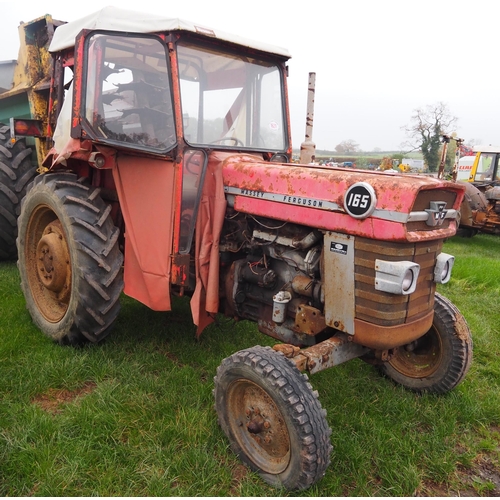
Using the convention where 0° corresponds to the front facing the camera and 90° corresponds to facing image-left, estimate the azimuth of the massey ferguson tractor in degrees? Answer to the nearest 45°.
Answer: approximately 315°

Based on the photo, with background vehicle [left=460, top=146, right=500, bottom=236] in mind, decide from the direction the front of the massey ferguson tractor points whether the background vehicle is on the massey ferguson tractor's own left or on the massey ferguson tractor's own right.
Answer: on the massey ferguson tractor's own left

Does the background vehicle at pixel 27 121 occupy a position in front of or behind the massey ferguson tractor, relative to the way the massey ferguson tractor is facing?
behind
